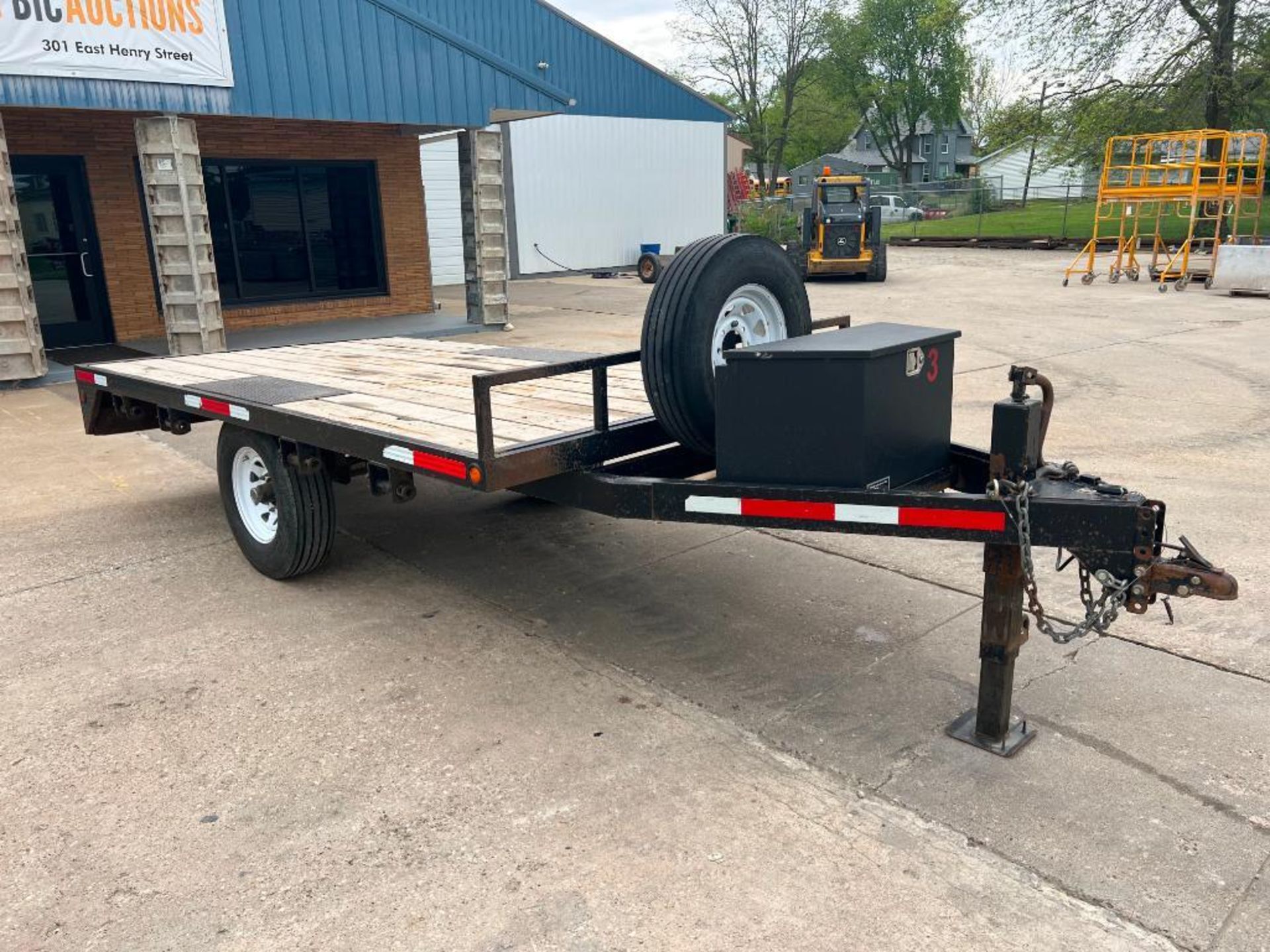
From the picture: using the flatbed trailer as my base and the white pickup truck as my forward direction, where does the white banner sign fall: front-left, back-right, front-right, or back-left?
front-left

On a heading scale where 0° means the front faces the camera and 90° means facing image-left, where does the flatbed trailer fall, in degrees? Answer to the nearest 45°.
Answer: approximately 315°

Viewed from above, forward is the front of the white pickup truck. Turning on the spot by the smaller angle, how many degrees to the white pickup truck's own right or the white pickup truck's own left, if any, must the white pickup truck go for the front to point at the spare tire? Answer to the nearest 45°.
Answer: approximately 90° to the white pickup truck's own right

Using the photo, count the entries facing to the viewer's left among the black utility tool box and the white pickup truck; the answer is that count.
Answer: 0

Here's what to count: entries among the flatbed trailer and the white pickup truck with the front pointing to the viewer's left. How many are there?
0

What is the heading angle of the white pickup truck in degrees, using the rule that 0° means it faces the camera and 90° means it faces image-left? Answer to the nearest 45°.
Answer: approximately 270°

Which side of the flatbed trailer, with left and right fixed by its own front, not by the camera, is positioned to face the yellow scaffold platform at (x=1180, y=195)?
left

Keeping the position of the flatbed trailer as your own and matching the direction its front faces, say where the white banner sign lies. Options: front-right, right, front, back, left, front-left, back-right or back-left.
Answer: back

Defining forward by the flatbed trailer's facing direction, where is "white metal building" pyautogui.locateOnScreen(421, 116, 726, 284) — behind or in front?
behind

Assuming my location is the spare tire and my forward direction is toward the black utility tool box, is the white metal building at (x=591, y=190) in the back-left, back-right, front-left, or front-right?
back-left

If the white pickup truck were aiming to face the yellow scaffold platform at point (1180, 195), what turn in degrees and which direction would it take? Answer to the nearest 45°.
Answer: approximately 90° to its right

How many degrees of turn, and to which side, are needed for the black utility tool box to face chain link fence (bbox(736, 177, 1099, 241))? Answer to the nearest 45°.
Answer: approximately 135° to its left

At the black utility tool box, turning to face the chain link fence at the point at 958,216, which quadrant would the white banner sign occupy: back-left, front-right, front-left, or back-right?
front-left
